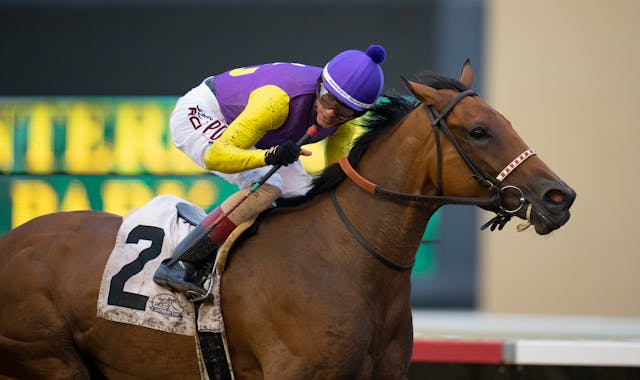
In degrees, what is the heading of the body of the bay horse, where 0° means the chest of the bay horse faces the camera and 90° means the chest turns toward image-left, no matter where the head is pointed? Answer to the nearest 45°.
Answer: approximately 270°
